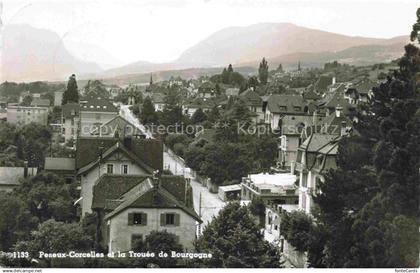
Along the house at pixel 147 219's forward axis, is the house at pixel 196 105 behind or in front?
behind

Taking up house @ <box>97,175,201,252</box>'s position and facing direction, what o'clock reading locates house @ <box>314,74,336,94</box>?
house @ <box>314,74,336,94</box> is roughly at 7 o'clock from house @ <box>97,175,201,252</box>.

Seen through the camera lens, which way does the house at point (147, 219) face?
facing the viewer

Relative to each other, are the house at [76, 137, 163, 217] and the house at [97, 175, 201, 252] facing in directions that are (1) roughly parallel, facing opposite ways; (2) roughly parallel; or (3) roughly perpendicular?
roughly parallel

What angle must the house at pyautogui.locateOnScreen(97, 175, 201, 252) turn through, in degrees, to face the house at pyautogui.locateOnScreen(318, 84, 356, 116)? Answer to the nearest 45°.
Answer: approximately 135° to its left

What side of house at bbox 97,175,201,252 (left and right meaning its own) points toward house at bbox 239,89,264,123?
back

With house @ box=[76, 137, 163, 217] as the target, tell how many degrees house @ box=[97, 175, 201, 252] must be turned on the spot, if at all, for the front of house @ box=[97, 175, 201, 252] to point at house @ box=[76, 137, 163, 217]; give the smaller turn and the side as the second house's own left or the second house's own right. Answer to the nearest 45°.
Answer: approximately 180°

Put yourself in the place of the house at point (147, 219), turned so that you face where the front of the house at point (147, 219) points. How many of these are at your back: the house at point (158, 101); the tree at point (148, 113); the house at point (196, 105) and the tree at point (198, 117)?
4

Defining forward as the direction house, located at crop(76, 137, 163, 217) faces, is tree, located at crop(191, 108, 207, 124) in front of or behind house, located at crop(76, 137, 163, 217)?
behind

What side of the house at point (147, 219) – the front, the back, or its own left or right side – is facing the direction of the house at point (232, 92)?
back

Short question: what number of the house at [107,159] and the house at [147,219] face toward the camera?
2

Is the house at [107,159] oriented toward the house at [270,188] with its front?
no

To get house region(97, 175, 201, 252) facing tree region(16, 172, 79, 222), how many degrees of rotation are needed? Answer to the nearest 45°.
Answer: approximately 135° to its right

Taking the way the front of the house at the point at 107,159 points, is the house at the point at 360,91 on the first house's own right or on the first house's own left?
on the first house's own left

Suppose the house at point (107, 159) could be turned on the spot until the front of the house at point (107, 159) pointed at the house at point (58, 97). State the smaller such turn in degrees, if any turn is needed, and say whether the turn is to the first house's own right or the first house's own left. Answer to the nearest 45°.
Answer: approximately 135° to the first house's own right
